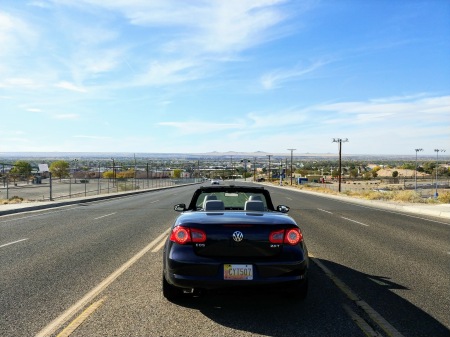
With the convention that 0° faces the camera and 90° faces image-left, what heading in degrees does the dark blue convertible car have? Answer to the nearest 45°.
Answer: approximately 180°
